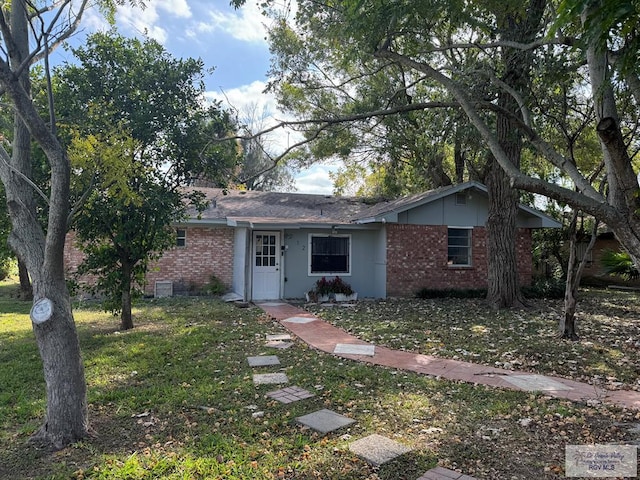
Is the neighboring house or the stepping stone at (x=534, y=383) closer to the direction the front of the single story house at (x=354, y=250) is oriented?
the stepping stone

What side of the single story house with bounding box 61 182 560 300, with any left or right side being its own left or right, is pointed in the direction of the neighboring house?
left

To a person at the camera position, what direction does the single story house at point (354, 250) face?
facing the viewer

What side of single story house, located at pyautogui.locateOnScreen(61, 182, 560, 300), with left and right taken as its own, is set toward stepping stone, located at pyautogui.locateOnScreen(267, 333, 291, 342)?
front

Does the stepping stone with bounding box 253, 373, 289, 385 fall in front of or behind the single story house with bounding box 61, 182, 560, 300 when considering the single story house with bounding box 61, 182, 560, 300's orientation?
in front

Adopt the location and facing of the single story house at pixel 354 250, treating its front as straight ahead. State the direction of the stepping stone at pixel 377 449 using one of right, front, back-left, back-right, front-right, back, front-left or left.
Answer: front

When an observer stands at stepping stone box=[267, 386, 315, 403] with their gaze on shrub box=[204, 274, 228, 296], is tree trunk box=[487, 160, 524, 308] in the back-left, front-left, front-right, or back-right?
front-right

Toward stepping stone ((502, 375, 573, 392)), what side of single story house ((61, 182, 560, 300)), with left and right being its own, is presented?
front

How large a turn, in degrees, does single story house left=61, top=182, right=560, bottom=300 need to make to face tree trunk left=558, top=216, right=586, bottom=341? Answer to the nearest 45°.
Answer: approximately 45° to its left

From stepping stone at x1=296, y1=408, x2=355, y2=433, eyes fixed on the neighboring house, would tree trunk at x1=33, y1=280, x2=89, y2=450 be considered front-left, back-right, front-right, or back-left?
back-left

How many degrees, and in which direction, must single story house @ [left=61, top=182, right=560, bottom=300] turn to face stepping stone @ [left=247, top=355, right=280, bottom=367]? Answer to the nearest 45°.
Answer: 0° — it already faces it

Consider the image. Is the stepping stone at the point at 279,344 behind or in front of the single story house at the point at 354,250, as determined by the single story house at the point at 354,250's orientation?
in front

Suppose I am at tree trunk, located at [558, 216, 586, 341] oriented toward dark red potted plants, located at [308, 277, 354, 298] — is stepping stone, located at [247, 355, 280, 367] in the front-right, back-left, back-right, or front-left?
front-left

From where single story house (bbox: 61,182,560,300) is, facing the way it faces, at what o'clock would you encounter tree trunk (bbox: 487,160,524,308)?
The tree trunk is roughly at 10 o'clock from the single story house.
